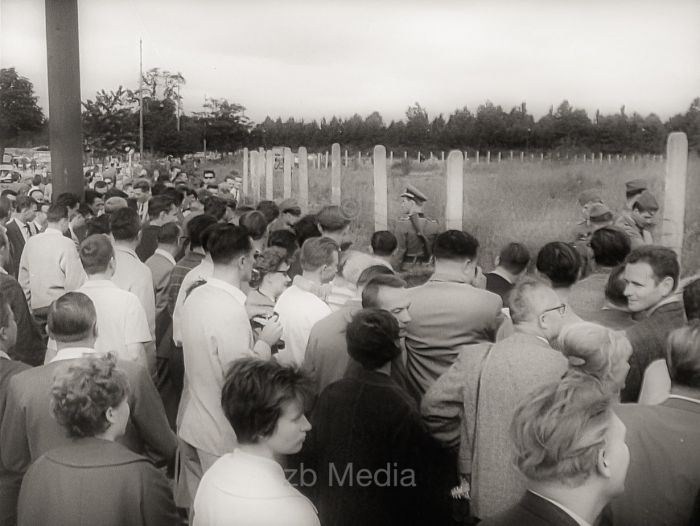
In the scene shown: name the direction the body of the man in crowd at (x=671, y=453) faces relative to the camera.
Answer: away from the camera

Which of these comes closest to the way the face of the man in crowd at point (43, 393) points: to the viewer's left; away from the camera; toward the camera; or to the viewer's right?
away from the camera

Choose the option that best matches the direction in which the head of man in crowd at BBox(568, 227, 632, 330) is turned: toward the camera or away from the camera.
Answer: away from the camera

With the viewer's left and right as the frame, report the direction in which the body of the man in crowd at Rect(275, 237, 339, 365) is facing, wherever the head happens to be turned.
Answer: facing away from the viewer and to the right of the viewer

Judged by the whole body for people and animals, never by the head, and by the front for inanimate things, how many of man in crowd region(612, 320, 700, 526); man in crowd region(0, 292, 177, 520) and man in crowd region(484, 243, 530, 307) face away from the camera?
3

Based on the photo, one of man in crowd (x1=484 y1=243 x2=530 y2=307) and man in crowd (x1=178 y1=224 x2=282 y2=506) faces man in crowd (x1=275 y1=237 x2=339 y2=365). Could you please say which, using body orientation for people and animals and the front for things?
man in crowd (x1=178 y1=224 x2=282 y2=506)

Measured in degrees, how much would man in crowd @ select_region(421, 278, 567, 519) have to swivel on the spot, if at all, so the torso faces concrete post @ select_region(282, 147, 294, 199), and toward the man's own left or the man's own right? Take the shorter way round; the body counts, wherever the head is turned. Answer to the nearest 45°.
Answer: approximately 45° to the man's own left

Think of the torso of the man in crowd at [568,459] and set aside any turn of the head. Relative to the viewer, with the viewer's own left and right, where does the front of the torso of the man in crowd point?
facing away from the viewer and to the right of the viewer

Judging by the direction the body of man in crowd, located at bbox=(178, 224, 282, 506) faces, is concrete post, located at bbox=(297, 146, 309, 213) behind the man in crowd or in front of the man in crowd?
in front

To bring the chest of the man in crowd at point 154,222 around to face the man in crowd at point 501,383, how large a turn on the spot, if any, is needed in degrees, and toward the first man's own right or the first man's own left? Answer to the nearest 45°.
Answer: approximately 135° to the first man's own right

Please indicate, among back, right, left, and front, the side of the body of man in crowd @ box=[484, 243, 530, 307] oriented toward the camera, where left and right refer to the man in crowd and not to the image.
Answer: back

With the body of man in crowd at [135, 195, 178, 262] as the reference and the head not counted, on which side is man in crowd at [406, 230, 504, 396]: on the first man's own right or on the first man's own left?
on the first man's own right

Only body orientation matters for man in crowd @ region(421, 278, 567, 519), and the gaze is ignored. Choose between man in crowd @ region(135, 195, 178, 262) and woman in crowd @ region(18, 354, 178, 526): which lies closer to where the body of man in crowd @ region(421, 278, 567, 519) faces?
the man in crowd

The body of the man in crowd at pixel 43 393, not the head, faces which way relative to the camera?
away from the camera

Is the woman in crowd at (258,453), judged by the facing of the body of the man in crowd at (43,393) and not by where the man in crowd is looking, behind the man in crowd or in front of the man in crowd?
behind
